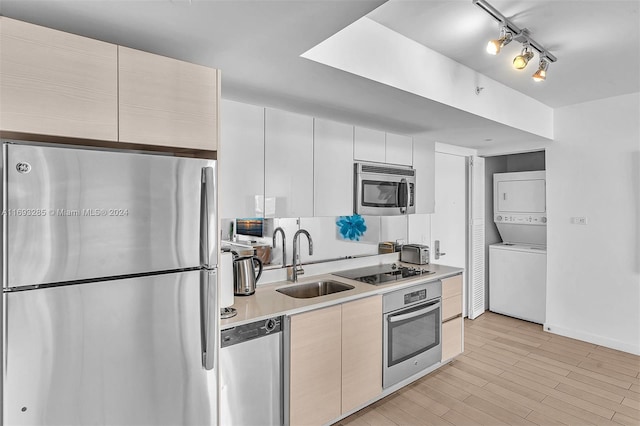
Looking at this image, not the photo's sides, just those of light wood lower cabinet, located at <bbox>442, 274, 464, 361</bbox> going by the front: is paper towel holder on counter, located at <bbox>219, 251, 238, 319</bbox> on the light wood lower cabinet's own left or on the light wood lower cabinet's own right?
on the light wood lower cabinet's own right

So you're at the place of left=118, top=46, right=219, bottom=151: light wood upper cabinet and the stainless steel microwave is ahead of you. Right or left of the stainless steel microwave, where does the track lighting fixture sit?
right

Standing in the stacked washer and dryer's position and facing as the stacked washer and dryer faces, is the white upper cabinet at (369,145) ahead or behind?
ahead

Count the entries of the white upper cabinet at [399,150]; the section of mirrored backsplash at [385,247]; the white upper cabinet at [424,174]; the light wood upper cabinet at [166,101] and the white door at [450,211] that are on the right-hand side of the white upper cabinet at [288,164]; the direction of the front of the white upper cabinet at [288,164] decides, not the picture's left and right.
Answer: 1

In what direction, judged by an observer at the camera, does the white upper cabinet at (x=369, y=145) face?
facing the viewer and to the right of the viewer

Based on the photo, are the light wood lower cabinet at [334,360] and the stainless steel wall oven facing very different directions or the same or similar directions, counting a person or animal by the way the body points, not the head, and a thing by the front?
same or similar directions

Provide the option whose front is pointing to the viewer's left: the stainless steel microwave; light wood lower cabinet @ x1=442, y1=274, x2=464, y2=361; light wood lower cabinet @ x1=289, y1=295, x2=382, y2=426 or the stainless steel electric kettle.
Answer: the stainless steel electric kettle

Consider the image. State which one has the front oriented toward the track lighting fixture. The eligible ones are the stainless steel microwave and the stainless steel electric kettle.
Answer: the stainless steel microwave

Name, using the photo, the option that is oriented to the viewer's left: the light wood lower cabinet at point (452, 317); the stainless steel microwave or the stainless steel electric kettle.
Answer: the stainless steel electric kettle

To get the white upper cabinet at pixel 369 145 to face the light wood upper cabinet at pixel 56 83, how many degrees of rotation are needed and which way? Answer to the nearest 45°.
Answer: approximately 90° to its right

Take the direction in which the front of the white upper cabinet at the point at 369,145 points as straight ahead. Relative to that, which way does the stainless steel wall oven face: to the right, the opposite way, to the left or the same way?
the same way

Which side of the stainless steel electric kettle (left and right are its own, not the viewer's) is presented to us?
left

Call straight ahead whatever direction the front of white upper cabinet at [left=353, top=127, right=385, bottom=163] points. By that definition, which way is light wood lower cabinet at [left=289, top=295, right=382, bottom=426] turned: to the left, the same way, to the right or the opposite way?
the same way

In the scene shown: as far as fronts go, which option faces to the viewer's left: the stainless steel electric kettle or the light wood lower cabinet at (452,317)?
the stainless steel electric kettle

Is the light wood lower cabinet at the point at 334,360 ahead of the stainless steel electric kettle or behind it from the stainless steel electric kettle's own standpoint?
behind

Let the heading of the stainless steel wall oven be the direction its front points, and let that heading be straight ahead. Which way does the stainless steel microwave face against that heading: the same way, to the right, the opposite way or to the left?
the same way

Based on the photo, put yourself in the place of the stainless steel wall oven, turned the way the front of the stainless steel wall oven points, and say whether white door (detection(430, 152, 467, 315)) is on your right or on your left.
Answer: on your left
